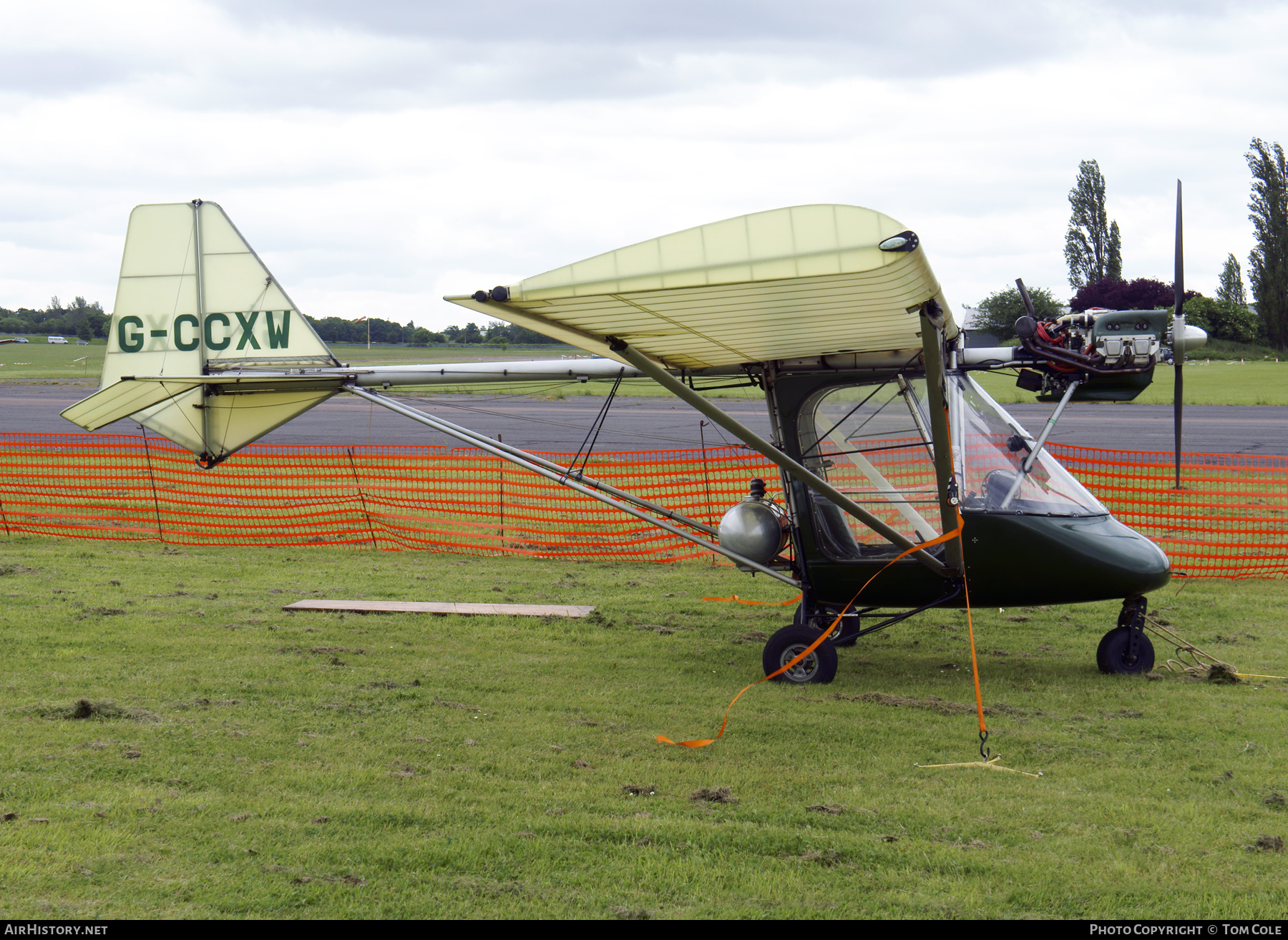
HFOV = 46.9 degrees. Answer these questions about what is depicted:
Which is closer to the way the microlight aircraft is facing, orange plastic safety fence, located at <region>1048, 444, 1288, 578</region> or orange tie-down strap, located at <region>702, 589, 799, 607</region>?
the orange plastic safety fence

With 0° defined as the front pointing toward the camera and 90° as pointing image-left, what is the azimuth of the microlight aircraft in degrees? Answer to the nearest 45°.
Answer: approximately 270°

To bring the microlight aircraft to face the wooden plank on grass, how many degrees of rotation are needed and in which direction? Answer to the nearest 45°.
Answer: approximately 135° to its left

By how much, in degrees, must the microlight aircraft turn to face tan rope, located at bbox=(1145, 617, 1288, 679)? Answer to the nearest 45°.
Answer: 0° — it already faces it

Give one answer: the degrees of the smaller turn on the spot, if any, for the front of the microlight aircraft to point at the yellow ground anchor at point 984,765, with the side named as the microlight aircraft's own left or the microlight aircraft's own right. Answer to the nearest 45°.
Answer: approximately 90° to the microlight aircraft's own right

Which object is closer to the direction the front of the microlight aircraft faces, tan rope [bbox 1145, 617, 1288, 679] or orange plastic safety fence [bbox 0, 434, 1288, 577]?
the tan rope

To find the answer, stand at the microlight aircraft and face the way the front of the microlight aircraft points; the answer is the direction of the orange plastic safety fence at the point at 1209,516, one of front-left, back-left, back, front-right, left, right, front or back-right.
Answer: front-left

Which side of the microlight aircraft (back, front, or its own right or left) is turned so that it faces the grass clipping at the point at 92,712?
back

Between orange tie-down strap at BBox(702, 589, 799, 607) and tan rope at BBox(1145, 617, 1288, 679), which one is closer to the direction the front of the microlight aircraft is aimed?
the tan rope
